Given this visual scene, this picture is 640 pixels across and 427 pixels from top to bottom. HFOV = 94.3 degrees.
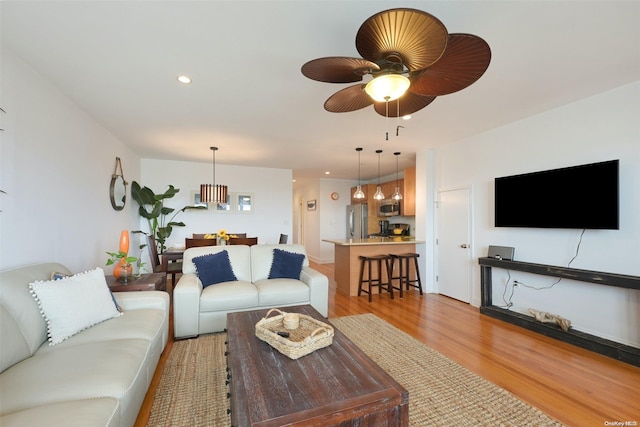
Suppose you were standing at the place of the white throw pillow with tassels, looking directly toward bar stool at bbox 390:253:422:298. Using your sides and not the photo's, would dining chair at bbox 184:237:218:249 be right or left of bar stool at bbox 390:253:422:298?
left

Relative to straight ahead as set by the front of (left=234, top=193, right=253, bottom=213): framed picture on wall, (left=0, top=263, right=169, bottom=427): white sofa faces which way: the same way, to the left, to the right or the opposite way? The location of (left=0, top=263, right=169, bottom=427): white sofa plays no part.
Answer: to the left

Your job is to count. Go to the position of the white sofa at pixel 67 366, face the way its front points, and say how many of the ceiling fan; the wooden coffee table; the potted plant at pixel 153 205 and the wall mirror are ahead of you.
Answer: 2

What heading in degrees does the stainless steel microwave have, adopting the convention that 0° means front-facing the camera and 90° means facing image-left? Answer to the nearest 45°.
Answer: approximately 0°

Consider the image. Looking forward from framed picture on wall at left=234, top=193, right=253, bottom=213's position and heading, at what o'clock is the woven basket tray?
The woven basket tray is roughly at 12 o'clock from the framed picture on wall.

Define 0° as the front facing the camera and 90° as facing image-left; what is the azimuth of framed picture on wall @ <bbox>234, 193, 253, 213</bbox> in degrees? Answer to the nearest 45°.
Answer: approximately 0°

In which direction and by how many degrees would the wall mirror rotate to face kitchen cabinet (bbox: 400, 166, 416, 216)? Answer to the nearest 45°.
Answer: approximately 45° to its left

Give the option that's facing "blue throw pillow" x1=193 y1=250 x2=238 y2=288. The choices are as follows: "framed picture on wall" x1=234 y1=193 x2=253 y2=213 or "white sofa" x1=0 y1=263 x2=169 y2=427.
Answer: the framed picture on wall

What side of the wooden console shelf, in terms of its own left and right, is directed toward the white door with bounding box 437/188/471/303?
right

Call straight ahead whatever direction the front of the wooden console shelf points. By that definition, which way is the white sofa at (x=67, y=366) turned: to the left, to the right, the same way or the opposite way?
the opposite way

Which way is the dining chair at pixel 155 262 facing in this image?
to the viewer's right

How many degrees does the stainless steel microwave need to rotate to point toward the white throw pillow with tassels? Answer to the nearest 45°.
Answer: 0° — it already faces it

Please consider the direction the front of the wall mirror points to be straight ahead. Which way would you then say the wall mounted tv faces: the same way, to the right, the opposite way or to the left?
the opposite way

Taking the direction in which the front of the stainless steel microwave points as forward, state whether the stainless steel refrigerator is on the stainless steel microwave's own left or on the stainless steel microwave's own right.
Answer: on the stainless steel microwave's own right
